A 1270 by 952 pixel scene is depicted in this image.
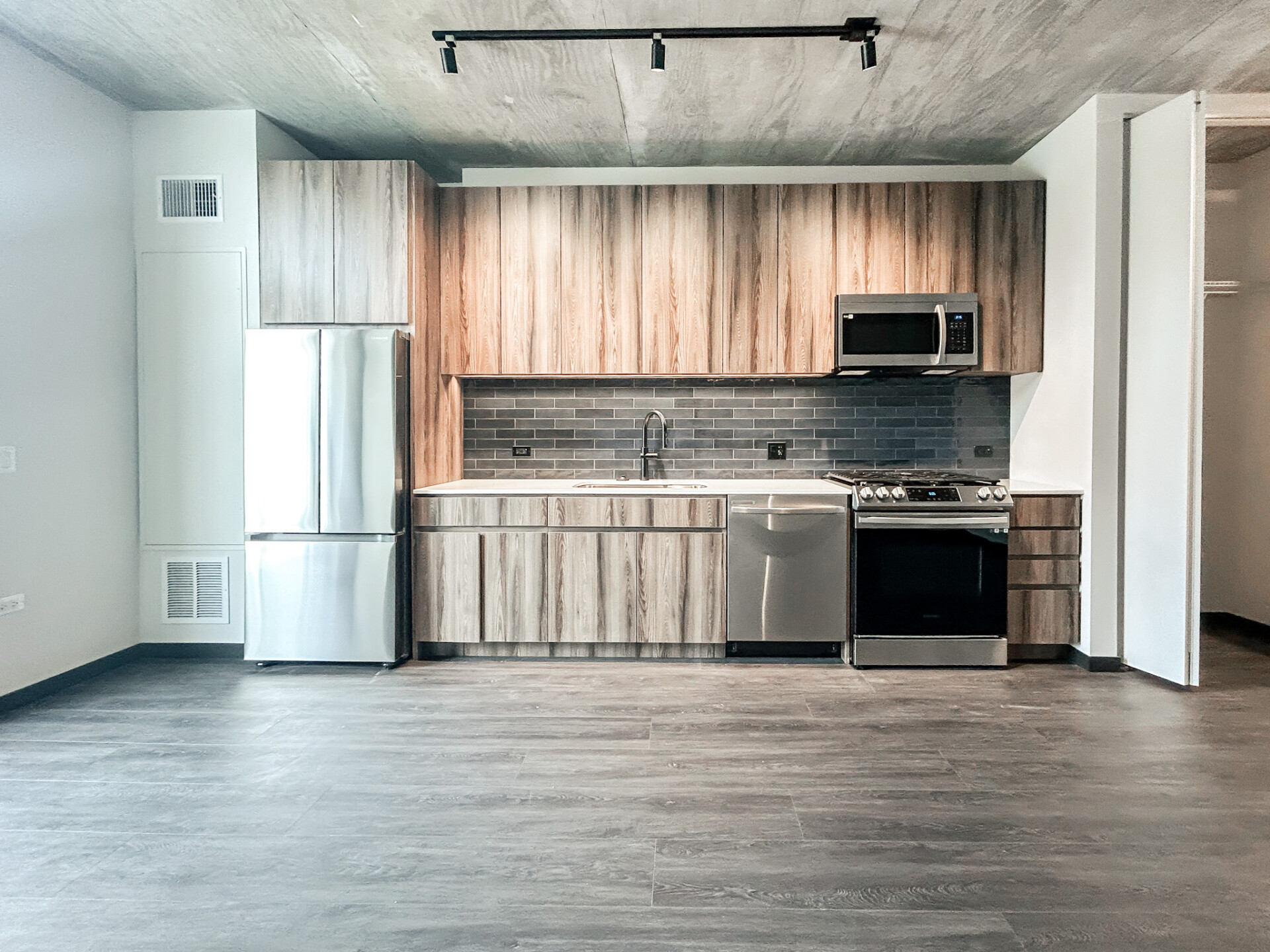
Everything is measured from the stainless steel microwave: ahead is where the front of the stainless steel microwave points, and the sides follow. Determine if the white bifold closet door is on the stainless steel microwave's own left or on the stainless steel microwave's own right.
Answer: on the stainless steel microwave's own left

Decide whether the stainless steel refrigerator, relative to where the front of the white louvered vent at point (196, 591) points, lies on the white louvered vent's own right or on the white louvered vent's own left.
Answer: on the white louvered vent's own left

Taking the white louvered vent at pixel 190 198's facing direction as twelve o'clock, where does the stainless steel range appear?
The stainless steel range is roughly at 10 o'clock from the white louvered vent.

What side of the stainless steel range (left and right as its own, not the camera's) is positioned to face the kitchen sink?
right

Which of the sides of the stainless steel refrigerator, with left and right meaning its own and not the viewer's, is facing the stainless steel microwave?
left

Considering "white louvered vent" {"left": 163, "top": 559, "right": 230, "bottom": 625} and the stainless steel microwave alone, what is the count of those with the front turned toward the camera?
2

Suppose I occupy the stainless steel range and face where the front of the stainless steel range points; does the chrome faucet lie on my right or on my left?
on my right

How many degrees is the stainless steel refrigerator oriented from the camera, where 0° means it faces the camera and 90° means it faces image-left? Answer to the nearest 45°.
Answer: approximately 0°

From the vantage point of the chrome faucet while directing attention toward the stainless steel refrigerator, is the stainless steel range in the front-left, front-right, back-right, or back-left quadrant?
back-left
